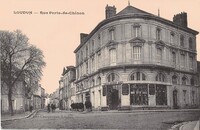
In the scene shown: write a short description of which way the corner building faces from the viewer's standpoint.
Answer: facing the viewer
